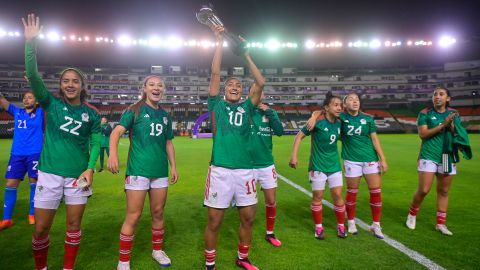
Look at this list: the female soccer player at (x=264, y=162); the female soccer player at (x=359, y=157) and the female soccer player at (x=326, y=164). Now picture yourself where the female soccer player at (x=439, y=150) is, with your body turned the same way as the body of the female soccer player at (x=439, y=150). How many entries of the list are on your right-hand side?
3

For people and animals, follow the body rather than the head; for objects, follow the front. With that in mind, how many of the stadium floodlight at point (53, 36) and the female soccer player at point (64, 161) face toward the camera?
2

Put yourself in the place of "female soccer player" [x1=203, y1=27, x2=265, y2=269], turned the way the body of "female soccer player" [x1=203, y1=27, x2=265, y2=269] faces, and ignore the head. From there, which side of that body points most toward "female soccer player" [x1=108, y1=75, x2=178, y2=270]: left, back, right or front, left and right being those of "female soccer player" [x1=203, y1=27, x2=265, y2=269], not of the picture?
right

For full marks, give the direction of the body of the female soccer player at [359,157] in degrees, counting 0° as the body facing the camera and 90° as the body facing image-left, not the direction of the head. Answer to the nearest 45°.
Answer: approximately 0°

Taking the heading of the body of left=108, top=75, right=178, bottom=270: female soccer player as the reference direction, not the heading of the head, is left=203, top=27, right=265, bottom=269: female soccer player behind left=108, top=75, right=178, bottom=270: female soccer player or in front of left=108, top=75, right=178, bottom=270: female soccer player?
in front

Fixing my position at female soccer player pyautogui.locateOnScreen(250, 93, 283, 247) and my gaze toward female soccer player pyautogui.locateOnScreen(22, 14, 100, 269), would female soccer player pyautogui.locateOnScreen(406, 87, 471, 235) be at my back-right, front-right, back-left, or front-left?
back-left

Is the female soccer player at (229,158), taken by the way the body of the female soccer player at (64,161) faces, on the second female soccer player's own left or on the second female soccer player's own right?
on the second female soccer player's own left

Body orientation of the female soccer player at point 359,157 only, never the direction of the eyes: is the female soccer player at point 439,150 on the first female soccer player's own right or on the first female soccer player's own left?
on the first female soccer player's own left

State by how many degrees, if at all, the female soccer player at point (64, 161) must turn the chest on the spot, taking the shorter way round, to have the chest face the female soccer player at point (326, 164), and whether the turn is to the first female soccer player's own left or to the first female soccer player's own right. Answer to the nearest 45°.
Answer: approximately 90° to the first female soccer player's own left

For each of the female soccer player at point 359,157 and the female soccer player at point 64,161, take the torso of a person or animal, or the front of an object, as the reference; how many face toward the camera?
2

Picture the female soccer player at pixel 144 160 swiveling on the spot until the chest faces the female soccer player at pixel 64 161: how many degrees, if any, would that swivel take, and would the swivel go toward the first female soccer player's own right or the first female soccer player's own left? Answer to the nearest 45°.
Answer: approximately 135° to the first female soccer player's own right

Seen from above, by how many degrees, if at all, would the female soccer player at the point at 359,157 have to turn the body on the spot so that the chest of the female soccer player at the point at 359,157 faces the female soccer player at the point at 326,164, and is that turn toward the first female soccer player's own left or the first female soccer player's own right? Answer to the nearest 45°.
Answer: approximately 45° to the first female soccer player's own right
